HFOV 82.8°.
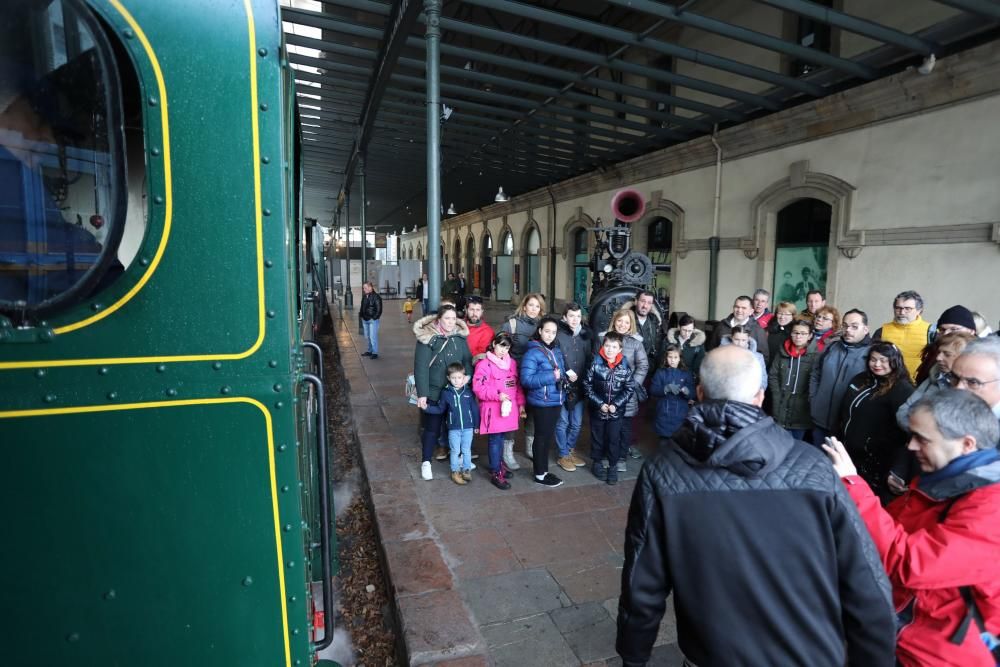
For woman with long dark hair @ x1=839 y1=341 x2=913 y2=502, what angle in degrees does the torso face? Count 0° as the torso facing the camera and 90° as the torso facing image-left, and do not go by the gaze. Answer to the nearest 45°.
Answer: approximately 45°

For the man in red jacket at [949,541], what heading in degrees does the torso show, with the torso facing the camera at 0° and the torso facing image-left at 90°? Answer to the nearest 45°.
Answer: approximately 90°

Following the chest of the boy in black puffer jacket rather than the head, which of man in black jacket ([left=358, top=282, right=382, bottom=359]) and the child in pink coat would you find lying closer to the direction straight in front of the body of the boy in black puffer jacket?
the child in pink coat

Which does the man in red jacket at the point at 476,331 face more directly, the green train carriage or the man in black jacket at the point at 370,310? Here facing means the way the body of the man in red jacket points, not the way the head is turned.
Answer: the green train carriage

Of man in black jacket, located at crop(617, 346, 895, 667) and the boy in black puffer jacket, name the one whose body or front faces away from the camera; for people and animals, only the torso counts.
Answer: the man in black jacket

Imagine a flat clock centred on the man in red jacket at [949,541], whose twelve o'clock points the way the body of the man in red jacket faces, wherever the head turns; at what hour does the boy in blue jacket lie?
The boy in blue jacket is roughly at 1 o'clock from the man in red jacket.
